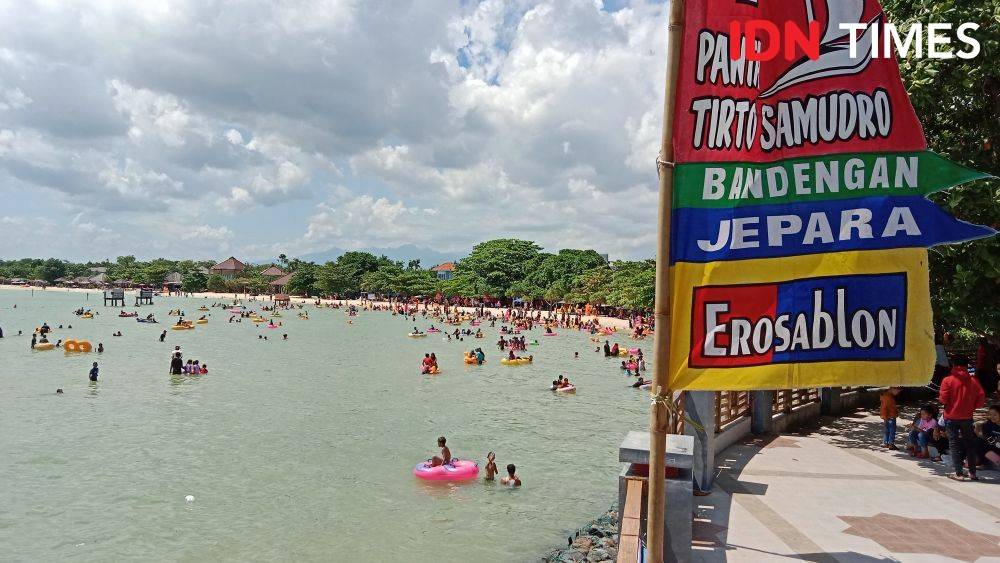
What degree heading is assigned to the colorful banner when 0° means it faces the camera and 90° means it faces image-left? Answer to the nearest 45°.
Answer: approximately 0°

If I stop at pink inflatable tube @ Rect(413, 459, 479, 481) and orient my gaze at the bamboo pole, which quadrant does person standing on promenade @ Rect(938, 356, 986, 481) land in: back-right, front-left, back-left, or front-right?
front-left

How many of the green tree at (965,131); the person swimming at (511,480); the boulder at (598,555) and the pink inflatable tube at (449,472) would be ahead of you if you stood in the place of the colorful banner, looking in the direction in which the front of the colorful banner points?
0

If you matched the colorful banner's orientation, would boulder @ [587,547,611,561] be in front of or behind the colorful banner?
behind

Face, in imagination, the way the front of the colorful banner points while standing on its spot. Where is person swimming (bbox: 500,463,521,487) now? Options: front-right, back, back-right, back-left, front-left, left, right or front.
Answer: back-right

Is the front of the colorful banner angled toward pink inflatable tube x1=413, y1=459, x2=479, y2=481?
no

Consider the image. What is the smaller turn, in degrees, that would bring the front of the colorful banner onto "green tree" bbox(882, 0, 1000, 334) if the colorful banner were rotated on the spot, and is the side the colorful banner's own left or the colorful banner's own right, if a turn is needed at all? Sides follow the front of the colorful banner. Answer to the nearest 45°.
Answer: approximately 180°
